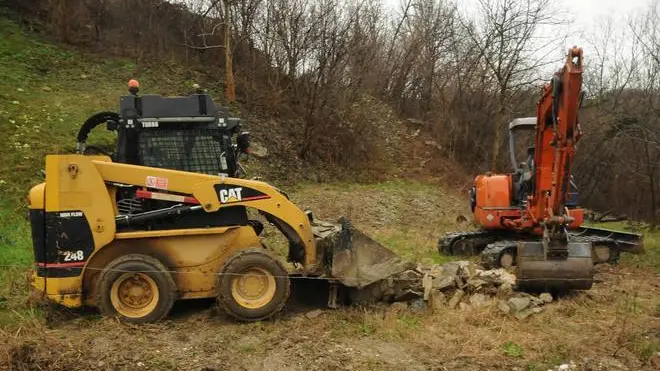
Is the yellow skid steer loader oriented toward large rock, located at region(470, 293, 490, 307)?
yes

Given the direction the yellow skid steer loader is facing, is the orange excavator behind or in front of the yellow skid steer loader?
in front

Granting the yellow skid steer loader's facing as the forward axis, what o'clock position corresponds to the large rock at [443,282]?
The large rock is roughly at 12 o'clock from the yellow skid steer loader.

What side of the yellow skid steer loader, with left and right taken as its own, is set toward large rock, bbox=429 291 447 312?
front

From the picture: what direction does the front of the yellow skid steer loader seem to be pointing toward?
to the viewer's right

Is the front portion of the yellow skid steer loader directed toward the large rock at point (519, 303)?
yes

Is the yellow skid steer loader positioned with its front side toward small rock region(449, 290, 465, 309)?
yes
